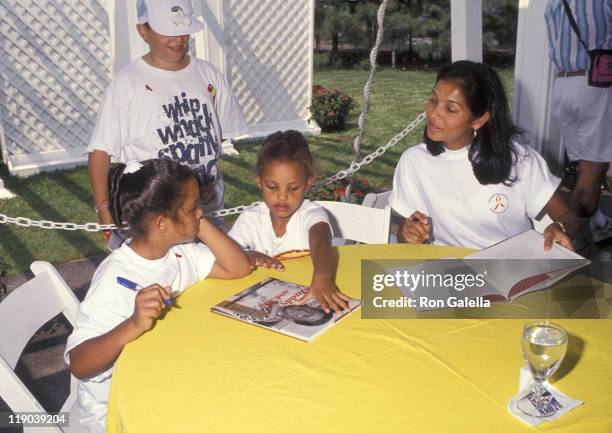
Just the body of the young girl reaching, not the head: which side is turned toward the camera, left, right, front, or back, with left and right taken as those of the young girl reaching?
front

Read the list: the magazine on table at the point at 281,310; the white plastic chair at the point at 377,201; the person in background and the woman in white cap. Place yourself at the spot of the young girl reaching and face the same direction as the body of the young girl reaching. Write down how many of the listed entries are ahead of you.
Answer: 1

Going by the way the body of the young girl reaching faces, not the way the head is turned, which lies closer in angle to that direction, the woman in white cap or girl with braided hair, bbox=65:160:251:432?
the girl with braided hair

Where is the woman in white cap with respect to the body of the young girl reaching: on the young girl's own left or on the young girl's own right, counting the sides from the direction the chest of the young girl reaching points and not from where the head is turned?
on the young girl's own right

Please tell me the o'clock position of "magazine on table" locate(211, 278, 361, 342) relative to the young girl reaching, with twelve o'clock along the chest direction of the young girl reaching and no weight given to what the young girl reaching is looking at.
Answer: The magazine on table is roughly at 12 o'clock from the young girl reaching.

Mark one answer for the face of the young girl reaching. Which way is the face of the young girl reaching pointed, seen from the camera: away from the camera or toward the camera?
toward the camera

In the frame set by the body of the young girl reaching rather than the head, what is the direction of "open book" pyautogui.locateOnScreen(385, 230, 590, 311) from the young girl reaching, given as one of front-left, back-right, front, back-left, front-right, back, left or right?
front-left

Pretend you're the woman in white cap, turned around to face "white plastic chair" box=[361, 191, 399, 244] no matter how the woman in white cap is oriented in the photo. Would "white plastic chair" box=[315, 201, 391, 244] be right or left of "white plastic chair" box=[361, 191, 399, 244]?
right

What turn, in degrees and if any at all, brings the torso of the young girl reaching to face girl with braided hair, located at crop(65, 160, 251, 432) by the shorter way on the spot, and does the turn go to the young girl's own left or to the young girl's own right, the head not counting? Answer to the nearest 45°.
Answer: approximately 45° to the young girl's own right

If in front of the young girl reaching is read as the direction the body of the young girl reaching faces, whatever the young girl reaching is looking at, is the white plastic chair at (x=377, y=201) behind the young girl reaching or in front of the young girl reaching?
behind

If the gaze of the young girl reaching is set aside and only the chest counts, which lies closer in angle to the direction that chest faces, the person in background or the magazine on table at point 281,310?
the magazine on table
